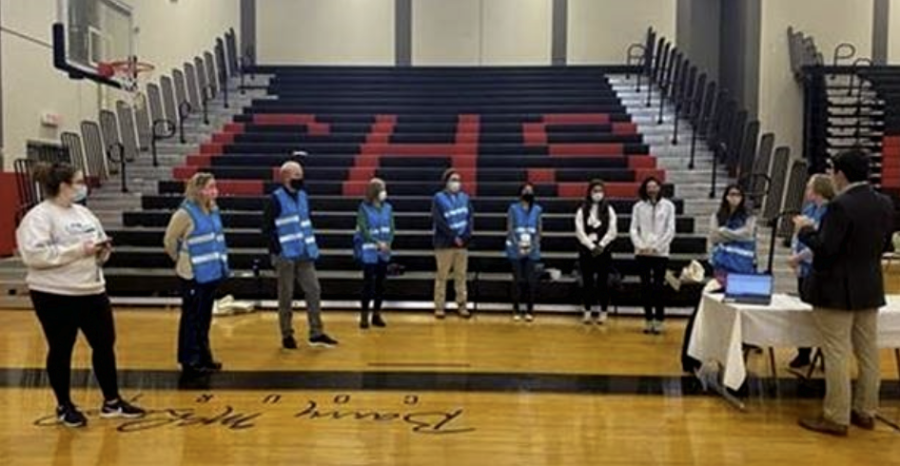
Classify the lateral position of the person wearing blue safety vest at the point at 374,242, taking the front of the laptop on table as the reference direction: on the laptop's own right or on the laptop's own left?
on the laptop's own right

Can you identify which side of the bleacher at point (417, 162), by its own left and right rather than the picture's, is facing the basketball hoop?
right

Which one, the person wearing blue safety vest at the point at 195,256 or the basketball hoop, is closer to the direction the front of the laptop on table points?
the person wearing blue safety vest

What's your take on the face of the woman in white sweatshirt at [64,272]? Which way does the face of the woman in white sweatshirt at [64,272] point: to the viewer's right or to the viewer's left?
to the viewer's right

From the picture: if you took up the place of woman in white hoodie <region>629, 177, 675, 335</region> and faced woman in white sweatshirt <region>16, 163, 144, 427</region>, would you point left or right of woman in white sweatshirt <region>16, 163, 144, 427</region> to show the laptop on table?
left

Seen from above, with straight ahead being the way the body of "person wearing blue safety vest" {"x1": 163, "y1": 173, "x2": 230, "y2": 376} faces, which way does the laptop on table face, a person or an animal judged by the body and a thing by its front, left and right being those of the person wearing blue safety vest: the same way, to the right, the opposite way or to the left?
to the right

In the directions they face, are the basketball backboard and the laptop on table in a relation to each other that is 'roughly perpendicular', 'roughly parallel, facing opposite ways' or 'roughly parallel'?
roughly perpendicular

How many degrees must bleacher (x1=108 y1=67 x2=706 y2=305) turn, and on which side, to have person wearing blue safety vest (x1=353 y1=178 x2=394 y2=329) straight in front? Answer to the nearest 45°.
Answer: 0° — it already faces them

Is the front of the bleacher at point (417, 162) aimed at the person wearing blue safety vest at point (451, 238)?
yes

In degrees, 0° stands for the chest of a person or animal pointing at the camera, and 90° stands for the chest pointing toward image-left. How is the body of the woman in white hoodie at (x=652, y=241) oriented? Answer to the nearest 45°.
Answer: approximately 0°

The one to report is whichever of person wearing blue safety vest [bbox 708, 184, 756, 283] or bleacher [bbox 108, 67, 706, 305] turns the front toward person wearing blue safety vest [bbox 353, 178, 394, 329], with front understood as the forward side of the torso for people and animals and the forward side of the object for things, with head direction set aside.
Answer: the bleacher
